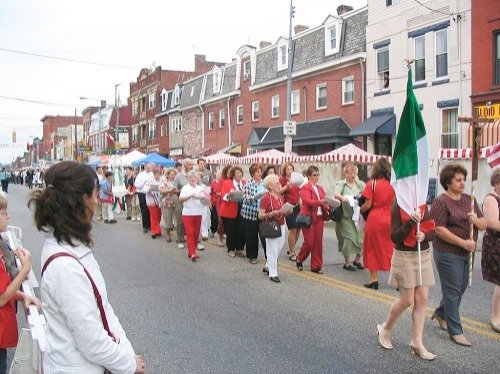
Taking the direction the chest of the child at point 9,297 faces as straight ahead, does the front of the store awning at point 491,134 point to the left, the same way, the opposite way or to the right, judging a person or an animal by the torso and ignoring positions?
the opposite way

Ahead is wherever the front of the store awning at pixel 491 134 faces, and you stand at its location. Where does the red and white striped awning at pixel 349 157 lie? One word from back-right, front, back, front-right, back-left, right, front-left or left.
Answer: front-right

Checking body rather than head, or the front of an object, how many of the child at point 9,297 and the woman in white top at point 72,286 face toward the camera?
0

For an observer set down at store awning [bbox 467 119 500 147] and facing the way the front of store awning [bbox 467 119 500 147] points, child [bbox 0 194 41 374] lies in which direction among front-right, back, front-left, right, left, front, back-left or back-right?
front-left

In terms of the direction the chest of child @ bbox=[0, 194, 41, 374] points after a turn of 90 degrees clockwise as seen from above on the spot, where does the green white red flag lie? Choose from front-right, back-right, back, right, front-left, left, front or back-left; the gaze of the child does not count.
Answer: left

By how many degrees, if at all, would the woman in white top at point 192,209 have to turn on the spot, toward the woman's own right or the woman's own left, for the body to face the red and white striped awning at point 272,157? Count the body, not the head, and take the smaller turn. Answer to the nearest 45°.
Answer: approximately 180°

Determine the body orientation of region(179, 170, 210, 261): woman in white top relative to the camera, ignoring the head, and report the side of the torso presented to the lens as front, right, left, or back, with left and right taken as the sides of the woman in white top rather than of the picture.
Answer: front

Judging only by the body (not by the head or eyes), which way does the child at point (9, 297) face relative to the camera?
to the viewer's right

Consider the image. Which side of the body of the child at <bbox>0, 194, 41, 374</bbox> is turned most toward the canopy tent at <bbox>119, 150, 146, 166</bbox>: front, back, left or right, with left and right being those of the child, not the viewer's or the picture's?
left

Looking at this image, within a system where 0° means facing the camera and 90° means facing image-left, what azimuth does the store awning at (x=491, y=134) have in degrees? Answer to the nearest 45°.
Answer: approximately 45°

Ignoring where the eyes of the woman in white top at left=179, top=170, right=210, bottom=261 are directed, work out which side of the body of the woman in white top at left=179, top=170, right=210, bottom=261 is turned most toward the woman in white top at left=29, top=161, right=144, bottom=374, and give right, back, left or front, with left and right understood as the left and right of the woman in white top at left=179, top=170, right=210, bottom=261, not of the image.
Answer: front

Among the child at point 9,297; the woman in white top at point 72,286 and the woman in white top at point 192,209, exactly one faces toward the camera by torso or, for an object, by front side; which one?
the woman in white top at point 192,209

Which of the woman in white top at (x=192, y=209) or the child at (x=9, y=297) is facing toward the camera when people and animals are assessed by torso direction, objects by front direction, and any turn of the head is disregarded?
the woman in white top
